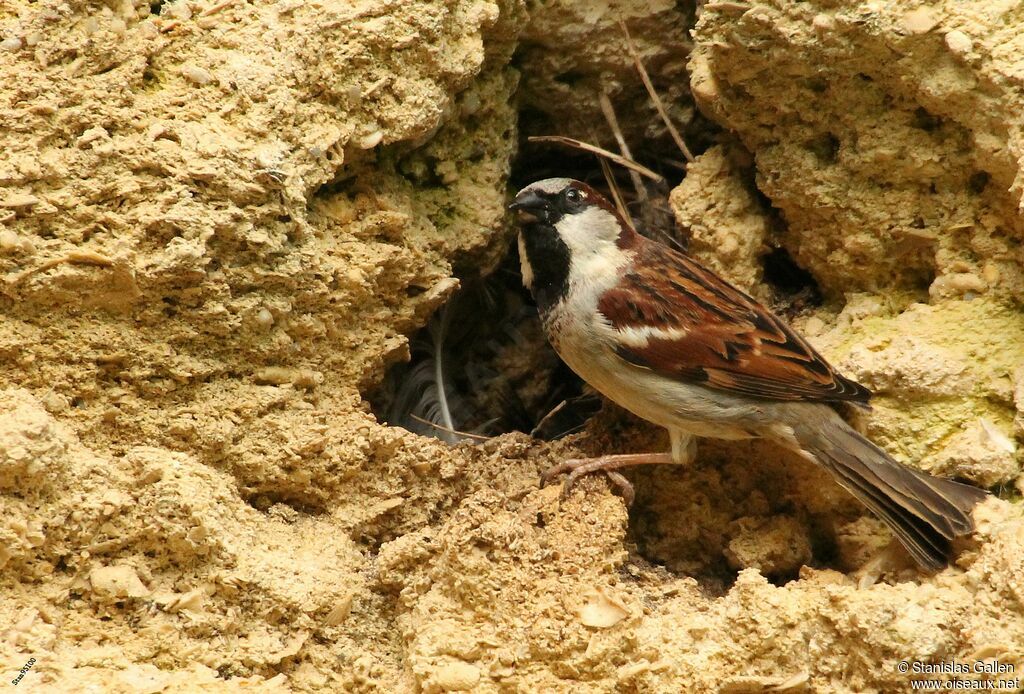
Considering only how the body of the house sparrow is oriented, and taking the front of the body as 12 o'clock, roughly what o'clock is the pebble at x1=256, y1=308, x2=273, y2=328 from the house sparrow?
The pebble is roughly at 11 o'clock from the house sparrow.

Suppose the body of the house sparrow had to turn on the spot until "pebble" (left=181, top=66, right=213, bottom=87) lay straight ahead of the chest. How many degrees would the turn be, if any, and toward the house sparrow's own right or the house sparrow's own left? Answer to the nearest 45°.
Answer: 0° — it already faces it

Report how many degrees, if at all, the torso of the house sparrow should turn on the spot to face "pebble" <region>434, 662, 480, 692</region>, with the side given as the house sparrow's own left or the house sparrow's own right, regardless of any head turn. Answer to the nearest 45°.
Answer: approximately 90° to the house sparrow's own left

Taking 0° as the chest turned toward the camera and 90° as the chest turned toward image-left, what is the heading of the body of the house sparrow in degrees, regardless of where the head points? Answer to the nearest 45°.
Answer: approximately 90°
